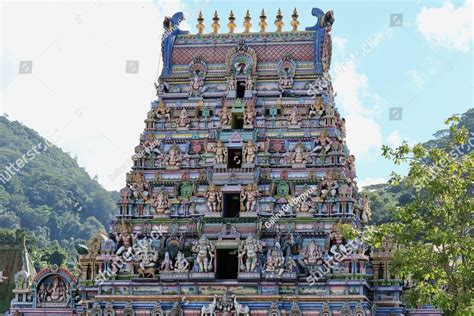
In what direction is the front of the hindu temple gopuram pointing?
toward the camera
